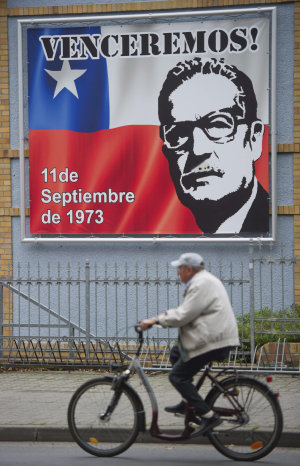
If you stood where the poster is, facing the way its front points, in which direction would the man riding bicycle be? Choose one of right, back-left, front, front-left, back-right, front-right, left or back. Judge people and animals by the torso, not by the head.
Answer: front

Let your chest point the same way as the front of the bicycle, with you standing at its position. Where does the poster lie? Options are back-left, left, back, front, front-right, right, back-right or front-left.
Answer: right

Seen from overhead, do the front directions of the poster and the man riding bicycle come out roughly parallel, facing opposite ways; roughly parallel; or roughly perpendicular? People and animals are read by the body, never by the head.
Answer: roughly perpendicular

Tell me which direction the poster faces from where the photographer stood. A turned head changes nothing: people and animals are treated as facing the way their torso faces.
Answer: facing the viewer

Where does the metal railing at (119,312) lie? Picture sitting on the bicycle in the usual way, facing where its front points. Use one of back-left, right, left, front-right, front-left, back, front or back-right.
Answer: right

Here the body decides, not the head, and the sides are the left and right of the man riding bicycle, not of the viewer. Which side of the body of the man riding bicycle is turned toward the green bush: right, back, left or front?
right

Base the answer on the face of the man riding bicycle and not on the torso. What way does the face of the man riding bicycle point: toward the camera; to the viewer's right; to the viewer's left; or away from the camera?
to the viewer's left

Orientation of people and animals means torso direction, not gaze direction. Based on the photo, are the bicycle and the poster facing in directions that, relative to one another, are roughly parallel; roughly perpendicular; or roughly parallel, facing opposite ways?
roughly perpendicular

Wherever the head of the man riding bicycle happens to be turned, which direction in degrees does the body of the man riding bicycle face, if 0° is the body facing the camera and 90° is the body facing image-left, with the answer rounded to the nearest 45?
approximately 90°

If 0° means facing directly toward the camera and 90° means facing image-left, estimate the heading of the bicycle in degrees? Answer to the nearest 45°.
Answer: approximately 90°
